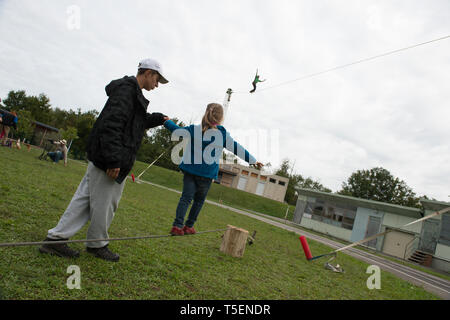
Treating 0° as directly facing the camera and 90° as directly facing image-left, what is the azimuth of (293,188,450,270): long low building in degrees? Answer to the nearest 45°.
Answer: approximately 45°

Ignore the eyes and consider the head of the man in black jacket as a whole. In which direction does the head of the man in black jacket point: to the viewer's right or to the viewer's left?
to the viewer's right

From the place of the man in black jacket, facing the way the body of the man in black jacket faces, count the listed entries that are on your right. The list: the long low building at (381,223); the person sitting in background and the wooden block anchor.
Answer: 0

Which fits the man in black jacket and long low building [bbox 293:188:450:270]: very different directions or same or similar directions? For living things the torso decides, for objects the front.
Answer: very different directions

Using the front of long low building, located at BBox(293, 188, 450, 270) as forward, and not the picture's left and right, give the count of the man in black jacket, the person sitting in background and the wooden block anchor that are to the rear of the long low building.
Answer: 0

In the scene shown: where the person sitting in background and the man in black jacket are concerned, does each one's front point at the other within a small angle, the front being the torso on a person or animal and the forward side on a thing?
no

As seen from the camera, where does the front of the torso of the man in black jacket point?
to the viewer's right

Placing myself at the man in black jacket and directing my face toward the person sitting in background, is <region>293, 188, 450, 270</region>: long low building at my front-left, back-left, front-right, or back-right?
front-right

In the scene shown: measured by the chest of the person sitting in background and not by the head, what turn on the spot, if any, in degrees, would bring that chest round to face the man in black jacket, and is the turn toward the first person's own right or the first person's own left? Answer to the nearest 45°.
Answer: approximately 90° to the first person's own left

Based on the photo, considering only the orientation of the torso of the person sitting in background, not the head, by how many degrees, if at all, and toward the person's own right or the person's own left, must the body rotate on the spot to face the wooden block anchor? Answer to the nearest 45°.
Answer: approximately 90° to the person's own left
